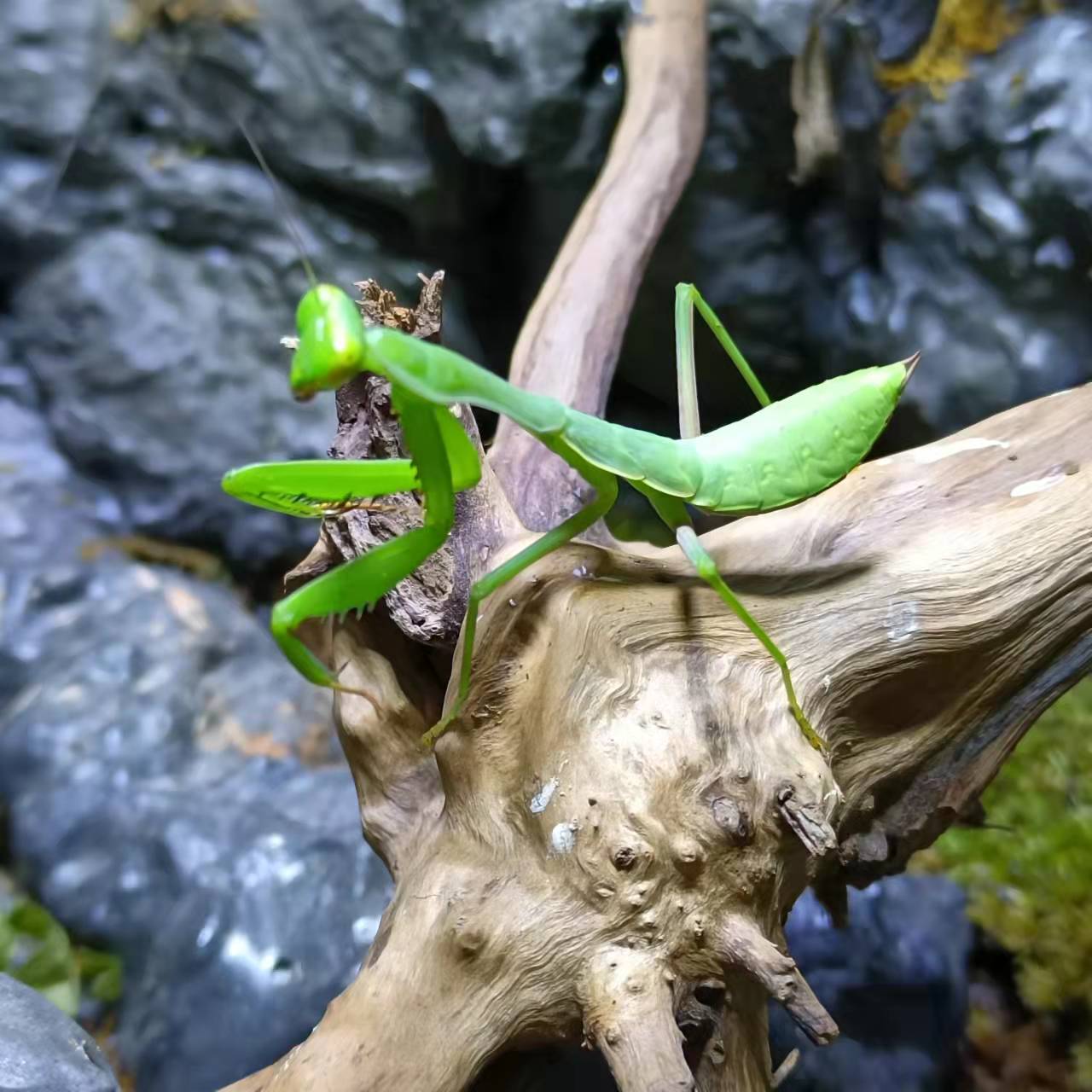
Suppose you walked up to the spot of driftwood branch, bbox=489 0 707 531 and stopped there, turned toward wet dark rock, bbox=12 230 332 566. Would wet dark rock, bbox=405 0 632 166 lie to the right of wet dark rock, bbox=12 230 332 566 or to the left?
right

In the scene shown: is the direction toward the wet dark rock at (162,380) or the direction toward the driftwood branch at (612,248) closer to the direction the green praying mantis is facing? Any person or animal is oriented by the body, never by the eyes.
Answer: the wet dark rock

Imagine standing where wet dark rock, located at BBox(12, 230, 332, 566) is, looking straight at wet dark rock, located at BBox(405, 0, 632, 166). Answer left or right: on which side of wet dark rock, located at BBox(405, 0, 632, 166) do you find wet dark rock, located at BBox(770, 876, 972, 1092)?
right

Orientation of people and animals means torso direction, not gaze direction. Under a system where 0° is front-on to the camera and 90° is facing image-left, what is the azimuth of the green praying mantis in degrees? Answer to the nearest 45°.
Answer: approximately 90°

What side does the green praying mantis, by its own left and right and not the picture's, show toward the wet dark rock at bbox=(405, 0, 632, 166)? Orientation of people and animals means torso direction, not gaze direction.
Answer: right

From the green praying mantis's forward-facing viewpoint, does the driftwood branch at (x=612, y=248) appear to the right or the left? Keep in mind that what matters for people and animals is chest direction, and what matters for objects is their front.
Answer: on its right

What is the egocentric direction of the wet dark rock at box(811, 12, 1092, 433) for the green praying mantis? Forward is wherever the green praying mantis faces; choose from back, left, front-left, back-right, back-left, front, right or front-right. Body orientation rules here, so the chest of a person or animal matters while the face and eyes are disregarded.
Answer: back-right
